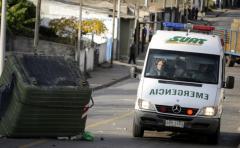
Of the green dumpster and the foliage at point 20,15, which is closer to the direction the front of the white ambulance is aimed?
the green dumpster

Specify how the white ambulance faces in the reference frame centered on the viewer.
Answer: facing the viewer

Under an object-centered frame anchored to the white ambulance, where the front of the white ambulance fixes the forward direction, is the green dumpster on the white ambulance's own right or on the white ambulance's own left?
on the white ambulance's own right

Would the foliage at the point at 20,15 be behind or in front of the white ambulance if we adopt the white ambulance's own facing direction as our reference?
behind
